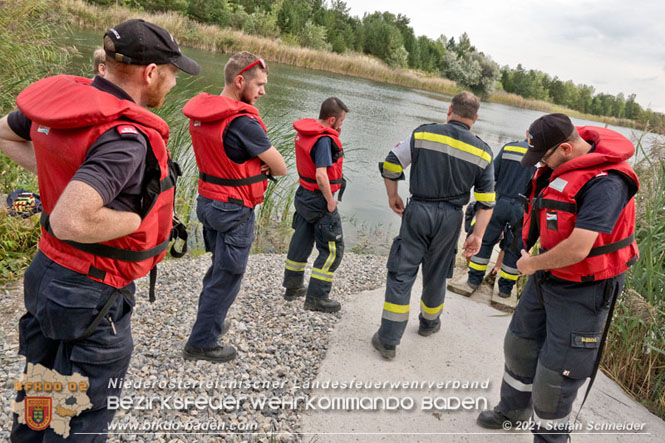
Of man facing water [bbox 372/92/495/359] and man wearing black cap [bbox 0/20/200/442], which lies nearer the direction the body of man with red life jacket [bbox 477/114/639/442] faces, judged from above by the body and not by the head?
the man wearing black cap

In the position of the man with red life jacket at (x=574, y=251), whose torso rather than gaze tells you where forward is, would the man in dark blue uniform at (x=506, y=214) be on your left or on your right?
on your right

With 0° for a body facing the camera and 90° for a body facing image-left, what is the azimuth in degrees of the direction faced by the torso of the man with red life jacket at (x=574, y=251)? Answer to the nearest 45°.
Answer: approximately 45°

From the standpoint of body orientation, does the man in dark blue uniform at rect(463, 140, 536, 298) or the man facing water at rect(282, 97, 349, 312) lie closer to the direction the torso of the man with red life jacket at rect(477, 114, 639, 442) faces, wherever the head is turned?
the man facing water

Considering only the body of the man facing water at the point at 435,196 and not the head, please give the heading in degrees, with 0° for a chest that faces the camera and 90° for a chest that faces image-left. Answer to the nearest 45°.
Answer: approximately 180°

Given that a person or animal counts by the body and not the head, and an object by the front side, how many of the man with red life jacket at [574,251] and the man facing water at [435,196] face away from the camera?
1

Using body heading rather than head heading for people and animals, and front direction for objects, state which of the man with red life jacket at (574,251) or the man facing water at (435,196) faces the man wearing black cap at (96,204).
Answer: the man with red life jacket

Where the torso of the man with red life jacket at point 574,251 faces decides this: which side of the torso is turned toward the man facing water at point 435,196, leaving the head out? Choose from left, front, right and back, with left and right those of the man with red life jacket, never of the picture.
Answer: right

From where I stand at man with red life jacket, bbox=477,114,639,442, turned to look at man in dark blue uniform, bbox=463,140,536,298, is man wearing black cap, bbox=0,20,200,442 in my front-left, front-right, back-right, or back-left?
back-left

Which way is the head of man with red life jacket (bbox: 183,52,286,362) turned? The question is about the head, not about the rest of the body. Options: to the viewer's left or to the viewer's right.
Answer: to the viewer's right

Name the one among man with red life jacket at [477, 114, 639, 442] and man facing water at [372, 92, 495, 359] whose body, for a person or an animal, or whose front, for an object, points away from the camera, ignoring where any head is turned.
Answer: the man facing water
